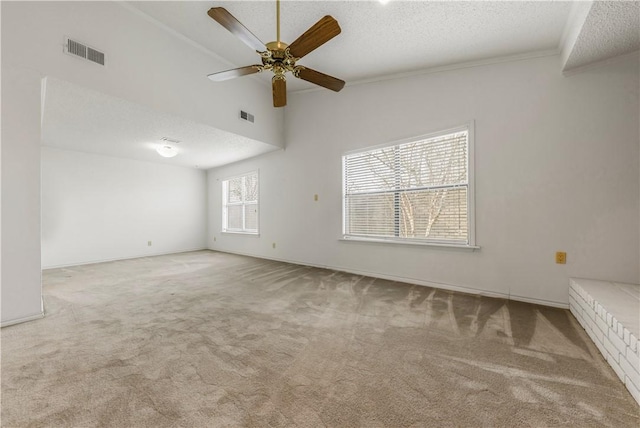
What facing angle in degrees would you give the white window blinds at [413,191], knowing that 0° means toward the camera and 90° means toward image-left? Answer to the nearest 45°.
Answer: approximately 45°

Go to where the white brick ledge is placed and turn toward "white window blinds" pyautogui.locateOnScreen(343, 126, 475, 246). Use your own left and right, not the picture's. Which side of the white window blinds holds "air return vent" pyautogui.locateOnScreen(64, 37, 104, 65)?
left

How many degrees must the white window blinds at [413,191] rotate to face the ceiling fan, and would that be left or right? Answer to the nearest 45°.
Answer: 0° — it already faces it

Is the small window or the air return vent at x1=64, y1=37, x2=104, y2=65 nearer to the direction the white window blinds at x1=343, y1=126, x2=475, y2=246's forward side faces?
the air return vent

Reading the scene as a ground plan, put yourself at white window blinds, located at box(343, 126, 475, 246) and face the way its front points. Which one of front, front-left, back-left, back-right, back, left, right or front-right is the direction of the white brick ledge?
left

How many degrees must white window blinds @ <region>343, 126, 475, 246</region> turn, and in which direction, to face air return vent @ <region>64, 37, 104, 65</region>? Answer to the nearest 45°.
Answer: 0° — it already faces it

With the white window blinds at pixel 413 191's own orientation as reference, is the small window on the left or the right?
on its right

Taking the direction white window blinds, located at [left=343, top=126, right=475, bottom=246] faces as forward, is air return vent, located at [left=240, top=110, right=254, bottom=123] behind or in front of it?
in front

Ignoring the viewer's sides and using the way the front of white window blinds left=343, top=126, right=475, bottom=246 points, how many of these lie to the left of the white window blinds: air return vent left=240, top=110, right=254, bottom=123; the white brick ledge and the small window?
1
